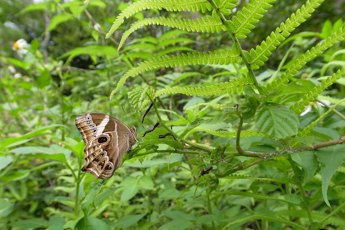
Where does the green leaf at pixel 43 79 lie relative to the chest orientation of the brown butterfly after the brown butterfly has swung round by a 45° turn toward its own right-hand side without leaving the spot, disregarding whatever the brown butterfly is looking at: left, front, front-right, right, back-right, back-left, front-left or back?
back-left

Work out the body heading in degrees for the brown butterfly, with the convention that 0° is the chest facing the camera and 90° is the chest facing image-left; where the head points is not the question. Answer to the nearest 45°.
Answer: approximately 270°
